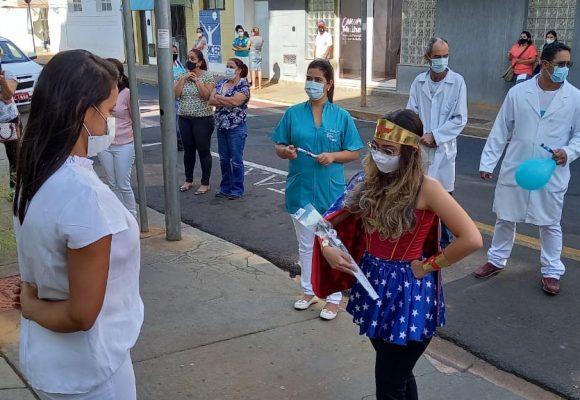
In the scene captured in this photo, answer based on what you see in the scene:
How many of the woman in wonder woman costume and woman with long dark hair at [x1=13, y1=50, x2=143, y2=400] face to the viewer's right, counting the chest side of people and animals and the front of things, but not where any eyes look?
1

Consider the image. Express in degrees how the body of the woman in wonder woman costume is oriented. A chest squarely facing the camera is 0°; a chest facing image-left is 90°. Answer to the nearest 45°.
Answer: approximately 45°

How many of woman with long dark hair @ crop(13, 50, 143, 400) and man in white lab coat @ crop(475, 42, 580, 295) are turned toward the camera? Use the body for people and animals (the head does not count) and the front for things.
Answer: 1

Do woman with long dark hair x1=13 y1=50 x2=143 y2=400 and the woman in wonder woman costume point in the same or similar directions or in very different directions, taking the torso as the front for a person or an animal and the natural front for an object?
very different directions

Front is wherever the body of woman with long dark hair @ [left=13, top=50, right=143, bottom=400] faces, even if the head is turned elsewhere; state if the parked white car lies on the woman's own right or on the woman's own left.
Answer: on the woman's own left

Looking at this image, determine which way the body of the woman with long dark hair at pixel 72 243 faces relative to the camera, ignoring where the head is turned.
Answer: to the viewer's right

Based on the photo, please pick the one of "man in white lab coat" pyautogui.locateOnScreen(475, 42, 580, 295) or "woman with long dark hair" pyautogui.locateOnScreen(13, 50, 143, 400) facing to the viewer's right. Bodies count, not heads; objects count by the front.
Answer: the woman with long dark hair

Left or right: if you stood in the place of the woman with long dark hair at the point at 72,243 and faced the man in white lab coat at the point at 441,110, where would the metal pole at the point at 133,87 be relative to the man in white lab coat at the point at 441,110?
left

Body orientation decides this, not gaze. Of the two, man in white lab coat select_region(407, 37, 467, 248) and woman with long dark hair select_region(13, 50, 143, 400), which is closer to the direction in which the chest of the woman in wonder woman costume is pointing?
the woman with long dark hair

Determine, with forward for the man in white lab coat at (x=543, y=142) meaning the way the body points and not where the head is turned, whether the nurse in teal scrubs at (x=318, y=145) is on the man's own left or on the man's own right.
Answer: on the man's own right

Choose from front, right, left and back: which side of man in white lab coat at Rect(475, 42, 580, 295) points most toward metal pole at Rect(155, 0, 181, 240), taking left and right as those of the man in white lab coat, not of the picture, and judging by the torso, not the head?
right
